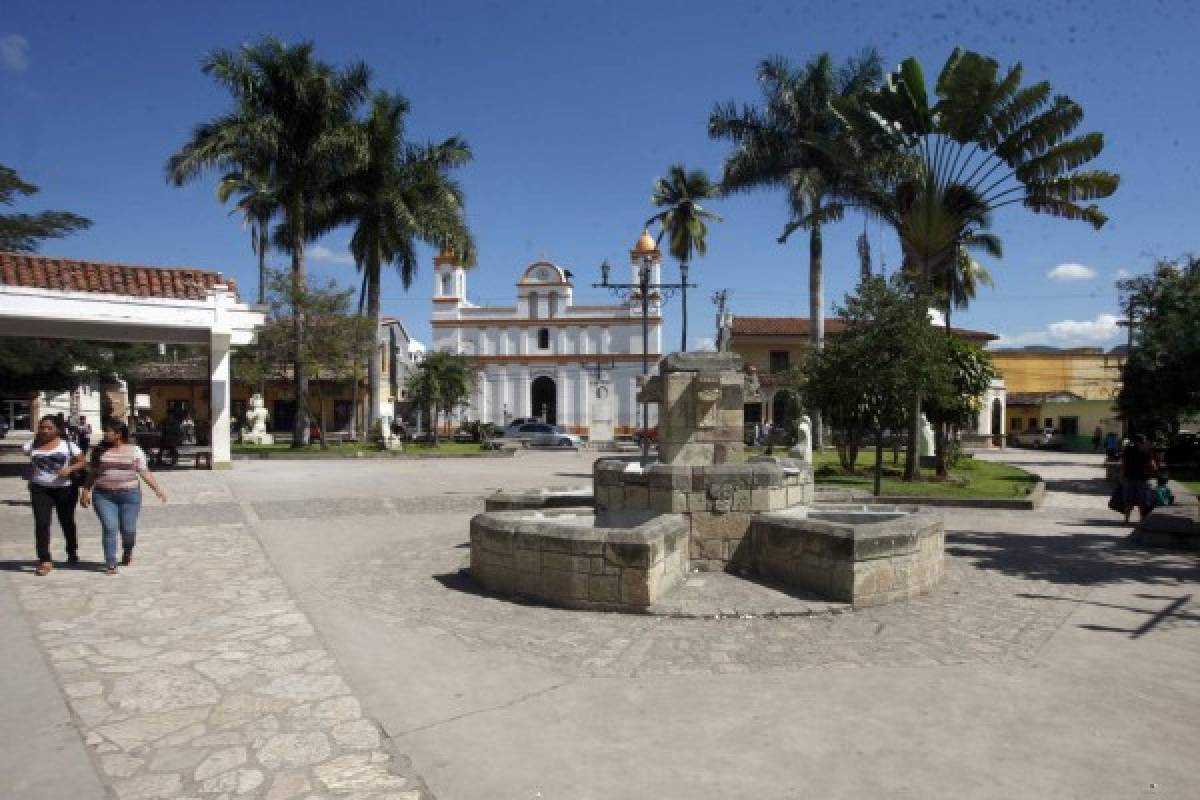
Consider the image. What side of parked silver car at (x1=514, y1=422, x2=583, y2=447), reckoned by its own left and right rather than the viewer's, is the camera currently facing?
right

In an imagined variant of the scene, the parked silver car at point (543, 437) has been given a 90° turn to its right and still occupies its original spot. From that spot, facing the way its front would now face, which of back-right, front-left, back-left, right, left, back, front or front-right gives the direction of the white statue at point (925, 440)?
front-left

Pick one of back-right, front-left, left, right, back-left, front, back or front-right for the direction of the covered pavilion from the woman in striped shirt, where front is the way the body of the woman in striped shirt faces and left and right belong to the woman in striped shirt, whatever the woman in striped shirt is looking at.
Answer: back

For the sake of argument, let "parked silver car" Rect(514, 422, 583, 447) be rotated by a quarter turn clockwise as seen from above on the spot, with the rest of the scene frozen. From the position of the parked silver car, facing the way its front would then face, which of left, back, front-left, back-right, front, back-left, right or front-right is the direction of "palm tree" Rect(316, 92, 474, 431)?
front-right

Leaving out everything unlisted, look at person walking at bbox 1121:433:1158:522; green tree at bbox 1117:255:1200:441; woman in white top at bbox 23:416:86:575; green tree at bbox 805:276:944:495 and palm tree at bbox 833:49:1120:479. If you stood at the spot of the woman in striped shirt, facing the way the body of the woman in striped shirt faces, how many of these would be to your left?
4

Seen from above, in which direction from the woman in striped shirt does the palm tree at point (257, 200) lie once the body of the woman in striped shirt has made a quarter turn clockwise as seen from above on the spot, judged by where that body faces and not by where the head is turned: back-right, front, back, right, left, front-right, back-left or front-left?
right

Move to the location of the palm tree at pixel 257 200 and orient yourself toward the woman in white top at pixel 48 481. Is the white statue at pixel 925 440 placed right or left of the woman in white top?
left

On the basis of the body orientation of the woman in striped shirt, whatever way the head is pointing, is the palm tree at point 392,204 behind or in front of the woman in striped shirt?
behind

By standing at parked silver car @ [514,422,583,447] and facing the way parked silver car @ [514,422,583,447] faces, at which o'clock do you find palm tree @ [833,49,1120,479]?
The palm tree is roughly at 2 o'clock from the parked silver car.

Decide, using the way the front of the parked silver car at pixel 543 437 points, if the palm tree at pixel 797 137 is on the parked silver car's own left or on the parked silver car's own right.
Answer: on the parked silver car's own right

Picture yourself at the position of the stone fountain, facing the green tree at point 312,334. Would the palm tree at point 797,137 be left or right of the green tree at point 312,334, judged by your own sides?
right

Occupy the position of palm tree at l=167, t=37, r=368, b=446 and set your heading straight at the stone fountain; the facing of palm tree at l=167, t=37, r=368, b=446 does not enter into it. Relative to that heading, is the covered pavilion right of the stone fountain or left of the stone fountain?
right

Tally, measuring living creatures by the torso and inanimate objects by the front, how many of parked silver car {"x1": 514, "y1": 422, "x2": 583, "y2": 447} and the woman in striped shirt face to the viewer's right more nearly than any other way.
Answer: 1
